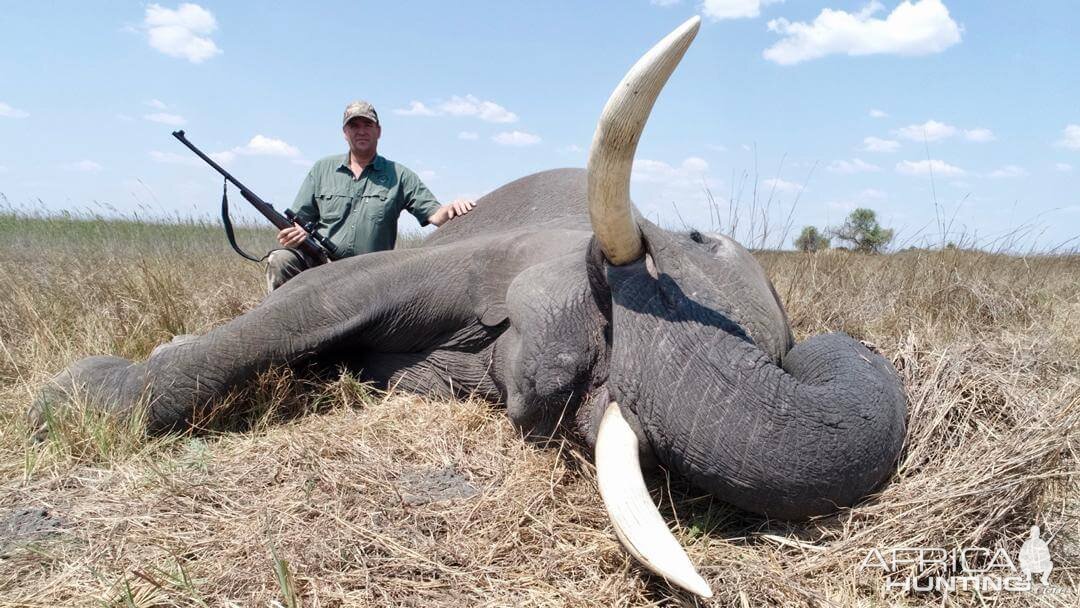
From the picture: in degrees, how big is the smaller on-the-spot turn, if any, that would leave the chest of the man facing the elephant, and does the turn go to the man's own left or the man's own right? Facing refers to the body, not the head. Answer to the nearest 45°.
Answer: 0° — they already face it

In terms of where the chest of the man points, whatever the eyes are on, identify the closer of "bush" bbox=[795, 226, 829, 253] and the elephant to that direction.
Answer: the elephant

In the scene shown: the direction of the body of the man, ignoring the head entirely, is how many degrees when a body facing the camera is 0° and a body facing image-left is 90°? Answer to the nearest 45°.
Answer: approximately 0°
